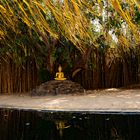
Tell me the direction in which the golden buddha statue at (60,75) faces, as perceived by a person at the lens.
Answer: facing the viewer
